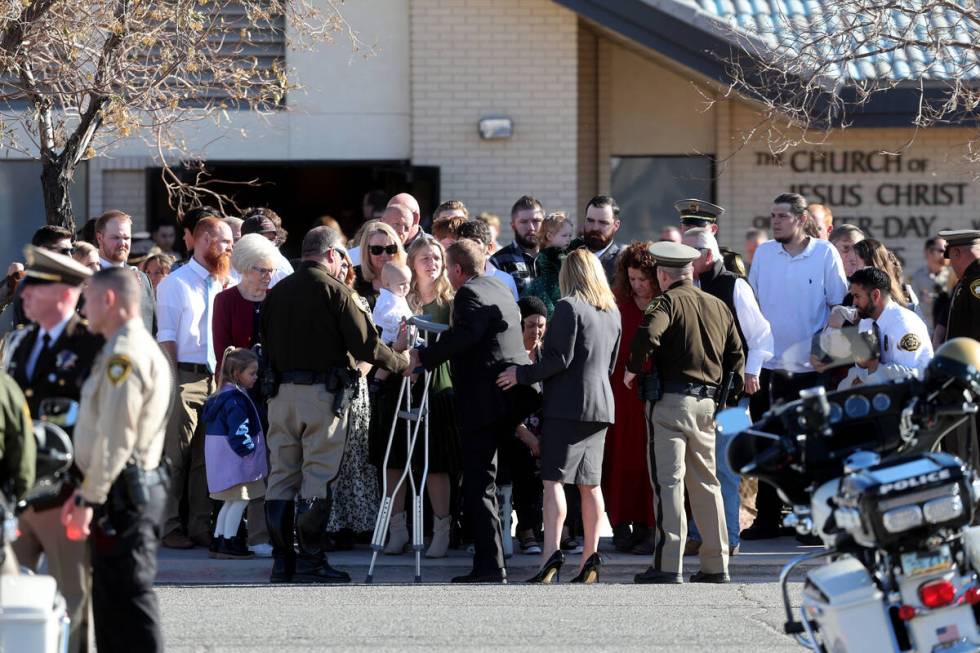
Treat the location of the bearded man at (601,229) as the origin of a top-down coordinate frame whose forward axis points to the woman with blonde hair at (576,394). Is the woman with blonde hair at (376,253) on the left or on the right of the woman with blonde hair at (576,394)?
right

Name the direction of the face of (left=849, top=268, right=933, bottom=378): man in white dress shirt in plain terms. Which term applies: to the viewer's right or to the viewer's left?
to the viewer's left

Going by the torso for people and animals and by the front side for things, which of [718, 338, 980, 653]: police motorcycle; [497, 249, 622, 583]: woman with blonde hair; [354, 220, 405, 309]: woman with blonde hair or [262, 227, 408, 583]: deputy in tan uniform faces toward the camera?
[354, 220, 405, 309]: woman with blonde hair

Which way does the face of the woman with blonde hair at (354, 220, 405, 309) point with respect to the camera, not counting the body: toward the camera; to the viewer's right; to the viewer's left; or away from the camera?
toward the camera

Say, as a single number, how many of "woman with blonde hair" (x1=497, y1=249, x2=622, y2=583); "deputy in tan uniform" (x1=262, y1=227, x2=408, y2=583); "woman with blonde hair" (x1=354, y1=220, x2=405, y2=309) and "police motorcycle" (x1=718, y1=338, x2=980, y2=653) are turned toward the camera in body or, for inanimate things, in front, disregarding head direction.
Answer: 1

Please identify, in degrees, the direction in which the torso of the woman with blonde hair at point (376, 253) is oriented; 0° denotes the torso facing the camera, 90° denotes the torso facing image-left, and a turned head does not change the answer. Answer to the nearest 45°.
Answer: approximately 0°

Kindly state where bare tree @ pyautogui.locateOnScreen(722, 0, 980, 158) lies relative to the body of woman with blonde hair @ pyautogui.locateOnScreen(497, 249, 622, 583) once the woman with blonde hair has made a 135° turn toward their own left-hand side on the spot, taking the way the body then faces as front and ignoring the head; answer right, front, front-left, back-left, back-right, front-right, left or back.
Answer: back-left

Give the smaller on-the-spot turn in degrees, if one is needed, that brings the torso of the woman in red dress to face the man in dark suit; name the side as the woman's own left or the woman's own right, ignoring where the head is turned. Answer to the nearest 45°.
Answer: approximately 90° to the woman's own right

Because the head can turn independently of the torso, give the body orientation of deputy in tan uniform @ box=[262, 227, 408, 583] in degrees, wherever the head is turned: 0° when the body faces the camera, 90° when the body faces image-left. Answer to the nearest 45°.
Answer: approximately 225°

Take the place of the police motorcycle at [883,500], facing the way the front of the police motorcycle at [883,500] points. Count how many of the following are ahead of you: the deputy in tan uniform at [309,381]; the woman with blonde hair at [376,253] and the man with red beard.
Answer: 3

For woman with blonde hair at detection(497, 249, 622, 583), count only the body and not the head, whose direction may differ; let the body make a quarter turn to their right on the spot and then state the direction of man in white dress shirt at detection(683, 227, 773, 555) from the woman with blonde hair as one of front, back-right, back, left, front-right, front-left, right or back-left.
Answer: front

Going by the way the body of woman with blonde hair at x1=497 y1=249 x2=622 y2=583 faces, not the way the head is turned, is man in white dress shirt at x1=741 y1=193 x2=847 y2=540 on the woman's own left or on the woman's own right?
on the woman's own right

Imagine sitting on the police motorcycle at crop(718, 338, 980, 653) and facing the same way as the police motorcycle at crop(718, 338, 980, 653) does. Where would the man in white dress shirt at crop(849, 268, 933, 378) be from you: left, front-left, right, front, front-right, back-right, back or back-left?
front-right

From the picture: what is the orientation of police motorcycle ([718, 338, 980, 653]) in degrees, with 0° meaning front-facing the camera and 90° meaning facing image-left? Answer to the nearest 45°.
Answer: approximately 135°

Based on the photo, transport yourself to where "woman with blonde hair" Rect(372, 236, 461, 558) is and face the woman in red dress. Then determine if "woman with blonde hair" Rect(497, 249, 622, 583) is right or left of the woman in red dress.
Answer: right

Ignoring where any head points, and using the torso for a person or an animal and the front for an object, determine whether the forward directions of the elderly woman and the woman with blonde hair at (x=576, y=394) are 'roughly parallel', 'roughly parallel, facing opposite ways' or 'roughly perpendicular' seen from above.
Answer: roughly parallel, facing opposite ways

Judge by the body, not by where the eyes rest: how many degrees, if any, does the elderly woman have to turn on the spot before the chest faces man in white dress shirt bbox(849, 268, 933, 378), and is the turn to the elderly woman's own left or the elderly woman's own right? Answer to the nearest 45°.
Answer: approximately 45° to the elderly woman's own left

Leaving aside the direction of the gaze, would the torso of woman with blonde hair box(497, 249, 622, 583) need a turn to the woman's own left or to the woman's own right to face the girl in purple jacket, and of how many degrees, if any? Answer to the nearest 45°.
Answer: approximately 45° to the woman's own left

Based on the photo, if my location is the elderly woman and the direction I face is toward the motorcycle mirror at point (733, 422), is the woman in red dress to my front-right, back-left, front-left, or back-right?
front-left

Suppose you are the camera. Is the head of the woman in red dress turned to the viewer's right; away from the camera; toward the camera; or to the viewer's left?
toward the camera

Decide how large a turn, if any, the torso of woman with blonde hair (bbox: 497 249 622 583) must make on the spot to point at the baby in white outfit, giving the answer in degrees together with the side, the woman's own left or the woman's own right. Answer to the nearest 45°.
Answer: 0° — they already face them
